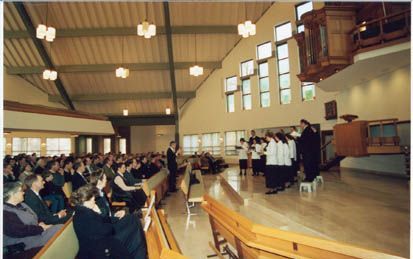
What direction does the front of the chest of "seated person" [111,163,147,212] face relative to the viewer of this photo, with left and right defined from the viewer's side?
facing to the right of the viewer

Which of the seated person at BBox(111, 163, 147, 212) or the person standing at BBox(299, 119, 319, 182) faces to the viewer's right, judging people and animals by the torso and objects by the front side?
the seated person

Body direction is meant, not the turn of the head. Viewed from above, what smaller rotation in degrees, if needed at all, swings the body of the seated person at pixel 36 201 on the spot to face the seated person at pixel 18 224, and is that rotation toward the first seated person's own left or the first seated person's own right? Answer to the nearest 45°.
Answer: approximately 90° to the first seated person's own right

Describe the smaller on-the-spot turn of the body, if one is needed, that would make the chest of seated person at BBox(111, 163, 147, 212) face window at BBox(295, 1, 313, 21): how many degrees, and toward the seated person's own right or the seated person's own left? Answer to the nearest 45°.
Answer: approximately 45° to the seated person's own left

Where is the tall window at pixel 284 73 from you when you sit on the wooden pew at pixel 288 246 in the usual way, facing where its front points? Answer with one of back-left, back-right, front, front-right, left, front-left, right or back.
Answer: front-left

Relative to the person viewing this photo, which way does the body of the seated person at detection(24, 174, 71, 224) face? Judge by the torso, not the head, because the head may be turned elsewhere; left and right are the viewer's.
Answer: facing to the right of the viewer

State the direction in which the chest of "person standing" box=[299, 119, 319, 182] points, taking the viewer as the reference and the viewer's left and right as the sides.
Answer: facing to the left of the viewer

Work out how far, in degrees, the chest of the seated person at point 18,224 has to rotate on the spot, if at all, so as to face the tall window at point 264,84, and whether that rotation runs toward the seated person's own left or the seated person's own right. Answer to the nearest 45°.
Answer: approximately 45° to the seated person's own left

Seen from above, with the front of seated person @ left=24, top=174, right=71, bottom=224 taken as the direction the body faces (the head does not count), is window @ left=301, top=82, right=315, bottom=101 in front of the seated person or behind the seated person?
in front

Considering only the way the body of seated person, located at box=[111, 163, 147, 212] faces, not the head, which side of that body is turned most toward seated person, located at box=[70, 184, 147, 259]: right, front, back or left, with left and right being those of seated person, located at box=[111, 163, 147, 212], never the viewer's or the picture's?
right

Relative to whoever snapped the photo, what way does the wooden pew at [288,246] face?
facing away from the viewer and to the right of the viewer

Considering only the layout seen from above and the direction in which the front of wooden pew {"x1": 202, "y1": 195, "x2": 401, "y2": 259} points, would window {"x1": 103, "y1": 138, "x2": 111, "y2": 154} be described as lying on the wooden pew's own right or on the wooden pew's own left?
on the wooden pew's own left

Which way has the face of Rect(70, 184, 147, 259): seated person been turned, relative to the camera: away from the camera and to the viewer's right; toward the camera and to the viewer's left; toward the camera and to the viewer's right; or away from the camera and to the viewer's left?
away from the camera and to the viewer's right

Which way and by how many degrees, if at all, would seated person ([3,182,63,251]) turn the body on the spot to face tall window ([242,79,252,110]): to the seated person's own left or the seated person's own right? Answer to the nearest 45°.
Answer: approximately 45° to the seated person's own left

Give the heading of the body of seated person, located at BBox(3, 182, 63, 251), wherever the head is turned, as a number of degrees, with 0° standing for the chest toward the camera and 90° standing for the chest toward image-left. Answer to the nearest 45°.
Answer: approximately 270°

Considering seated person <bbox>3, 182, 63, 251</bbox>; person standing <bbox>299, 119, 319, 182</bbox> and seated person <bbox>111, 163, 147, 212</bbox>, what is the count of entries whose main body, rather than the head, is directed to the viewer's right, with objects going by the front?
2
